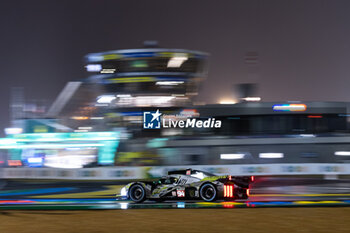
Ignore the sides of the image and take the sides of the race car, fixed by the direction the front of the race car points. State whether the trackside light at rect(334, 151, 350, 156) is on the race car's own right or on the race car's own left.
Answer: on the race car's own right

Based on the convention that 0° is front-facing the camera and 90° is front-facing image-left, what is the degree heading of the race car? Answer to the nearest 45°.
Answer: approximately 135°
